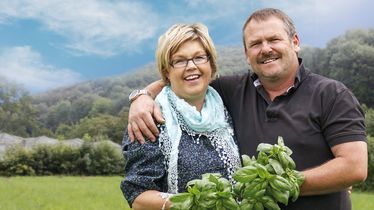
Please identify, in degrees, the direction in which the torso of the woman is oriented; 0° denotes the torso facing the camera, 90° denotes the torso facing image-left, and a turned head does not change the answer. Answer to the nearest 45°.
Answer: approximately 315°
